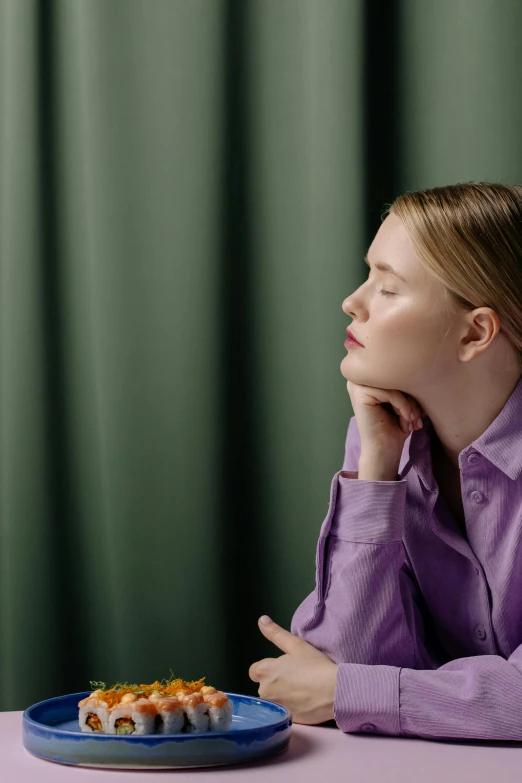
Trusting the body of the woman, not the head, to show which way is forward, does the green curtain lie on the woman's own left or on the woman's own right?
on the woman's own right

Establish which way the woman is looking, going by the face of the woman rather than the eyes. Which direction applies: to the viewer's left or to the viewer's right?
to the viewer's left

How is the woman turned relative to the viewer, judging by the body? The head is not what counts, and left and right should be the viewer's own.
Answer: facing the viewer and to the left of the viewer
